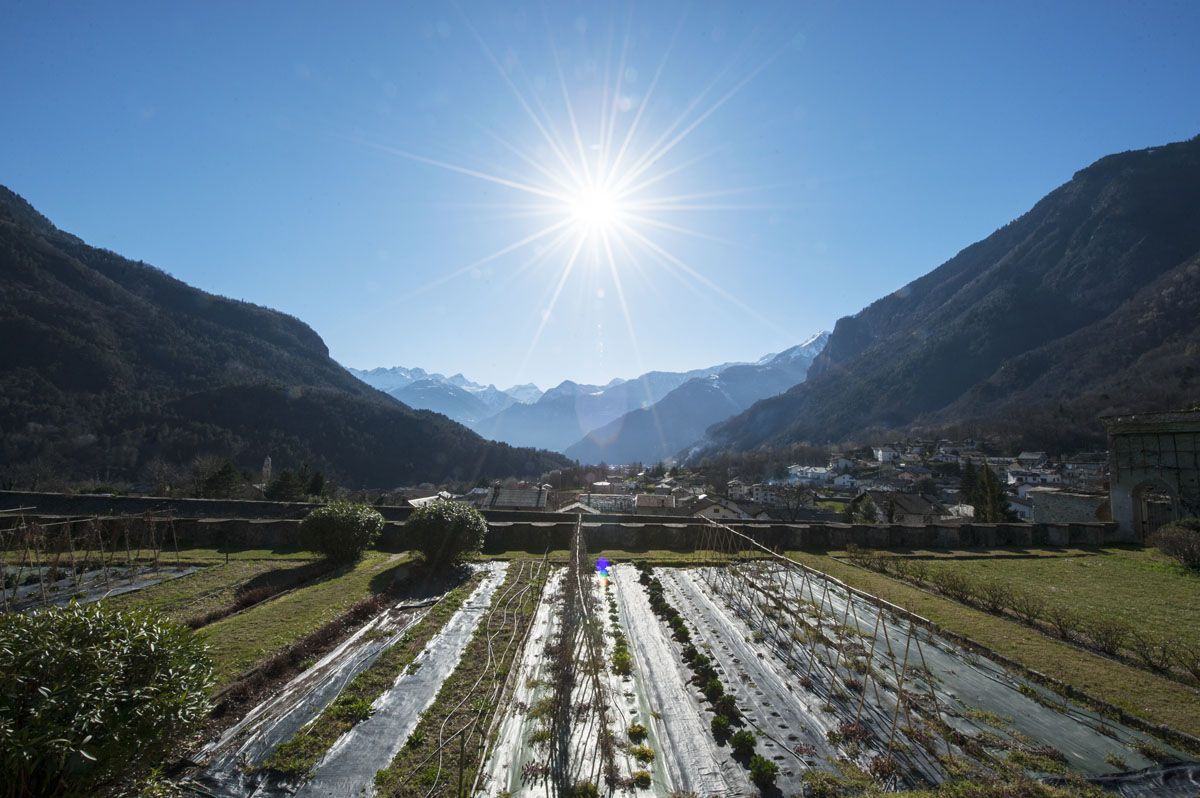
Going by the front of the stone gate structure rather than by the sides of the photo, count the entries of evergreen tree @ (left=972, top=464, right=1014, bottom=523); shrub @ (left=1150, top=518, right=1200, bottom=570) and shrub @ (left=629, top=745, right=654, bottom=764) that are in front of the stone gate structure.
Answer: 2

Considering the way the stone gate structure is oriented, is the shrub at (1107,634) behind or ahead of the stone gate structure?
ahead

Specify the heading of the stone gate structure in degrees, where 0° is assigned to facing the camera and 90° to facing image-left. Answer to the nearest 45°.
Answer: approximately 0°

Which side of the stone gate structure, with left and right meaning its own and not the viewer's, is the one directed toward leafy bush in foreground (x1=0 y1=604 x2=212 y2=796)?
front

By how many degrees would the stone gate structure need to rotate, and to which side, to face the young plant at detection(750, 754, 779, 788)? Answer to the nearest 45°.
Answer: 0° — it already faces it

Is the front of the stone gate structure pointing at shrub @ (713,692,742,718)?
yes

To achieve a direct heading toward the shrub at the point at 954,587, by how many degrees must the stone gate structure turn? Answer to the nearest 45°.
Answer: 0° — it already faces it

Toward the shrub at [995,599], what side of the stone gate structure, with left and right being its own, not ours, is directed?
front

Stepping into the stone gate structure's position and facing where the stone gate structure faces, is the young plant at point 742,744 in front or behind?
in front

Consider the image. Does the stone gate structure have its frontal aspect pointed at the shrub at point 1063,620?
yes

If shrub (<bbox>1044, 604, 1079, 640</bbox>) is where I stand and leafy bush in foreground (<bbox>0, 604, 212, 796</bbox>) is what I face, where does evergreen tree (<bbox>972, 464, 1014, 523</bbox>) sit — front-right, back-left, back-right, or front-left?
back-right

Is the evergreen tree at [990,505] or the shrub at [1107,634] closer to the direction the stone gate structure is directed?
the shrub
